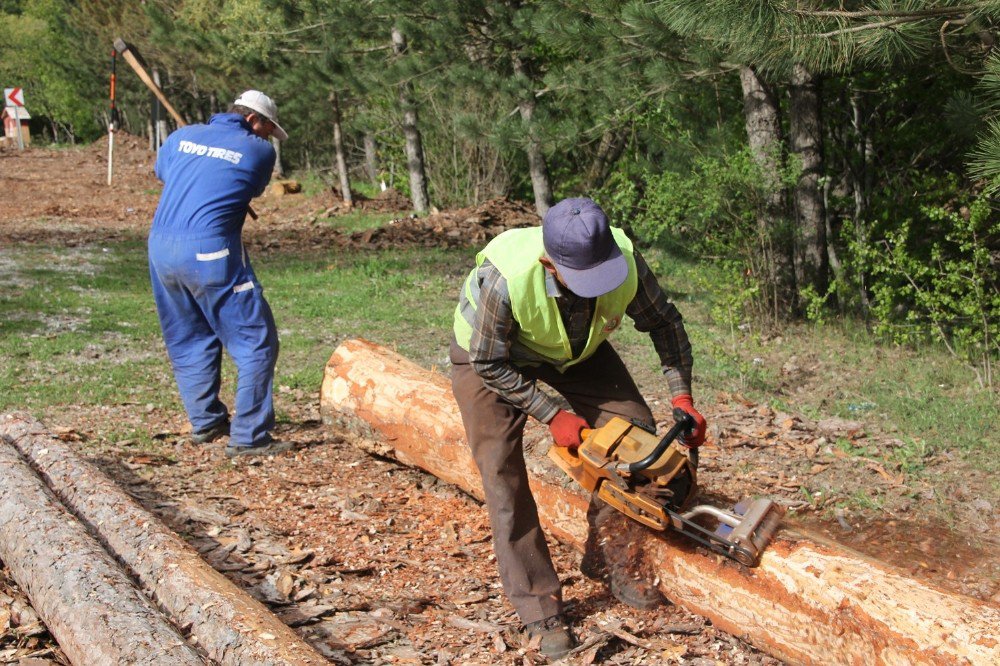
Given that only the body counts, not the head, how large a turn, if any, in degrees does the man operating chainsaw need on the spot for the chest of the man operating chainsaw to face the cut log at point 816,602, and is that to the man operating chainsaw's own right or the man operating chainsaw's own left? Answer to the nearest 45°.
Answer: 0° — they already face it

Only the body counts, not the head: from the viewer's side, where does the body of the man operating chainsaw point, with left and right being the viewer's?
facing the viewer and to the right of the viewer

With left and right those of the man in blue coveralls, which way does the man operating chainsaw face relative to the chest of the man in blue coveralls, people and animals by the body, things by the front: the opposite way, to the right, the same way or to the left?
to the right

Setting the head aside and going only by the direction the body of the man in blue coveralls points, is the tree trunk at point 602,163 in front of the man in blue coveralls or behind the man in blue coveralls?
in front

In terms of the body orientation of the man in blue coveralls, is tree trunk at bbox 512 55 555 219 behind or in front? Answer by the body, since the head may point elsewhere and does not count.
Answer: in front

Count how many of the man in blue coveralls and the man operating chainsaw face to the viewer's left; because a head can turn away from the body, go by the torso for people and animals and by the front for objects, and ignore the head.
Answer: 0

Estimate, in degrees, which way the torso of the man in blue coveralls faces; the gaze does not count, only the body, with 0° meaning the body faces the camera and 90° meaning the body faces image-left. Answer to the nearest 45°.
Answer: approximately 225°

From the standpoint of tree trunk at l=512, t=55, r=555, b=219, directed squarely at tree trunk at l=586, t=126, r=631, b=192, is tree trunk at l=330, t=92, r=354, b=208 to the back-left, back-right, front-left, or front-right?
front-left

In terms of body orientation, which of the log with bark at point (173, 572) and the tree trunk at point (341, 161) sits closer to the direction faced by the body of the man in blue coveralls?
the tree trunk

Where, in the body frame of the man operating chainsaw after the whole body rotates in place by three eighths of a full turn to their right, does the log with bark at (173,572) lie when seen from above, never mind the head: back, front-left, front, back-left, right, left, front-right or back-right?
front
